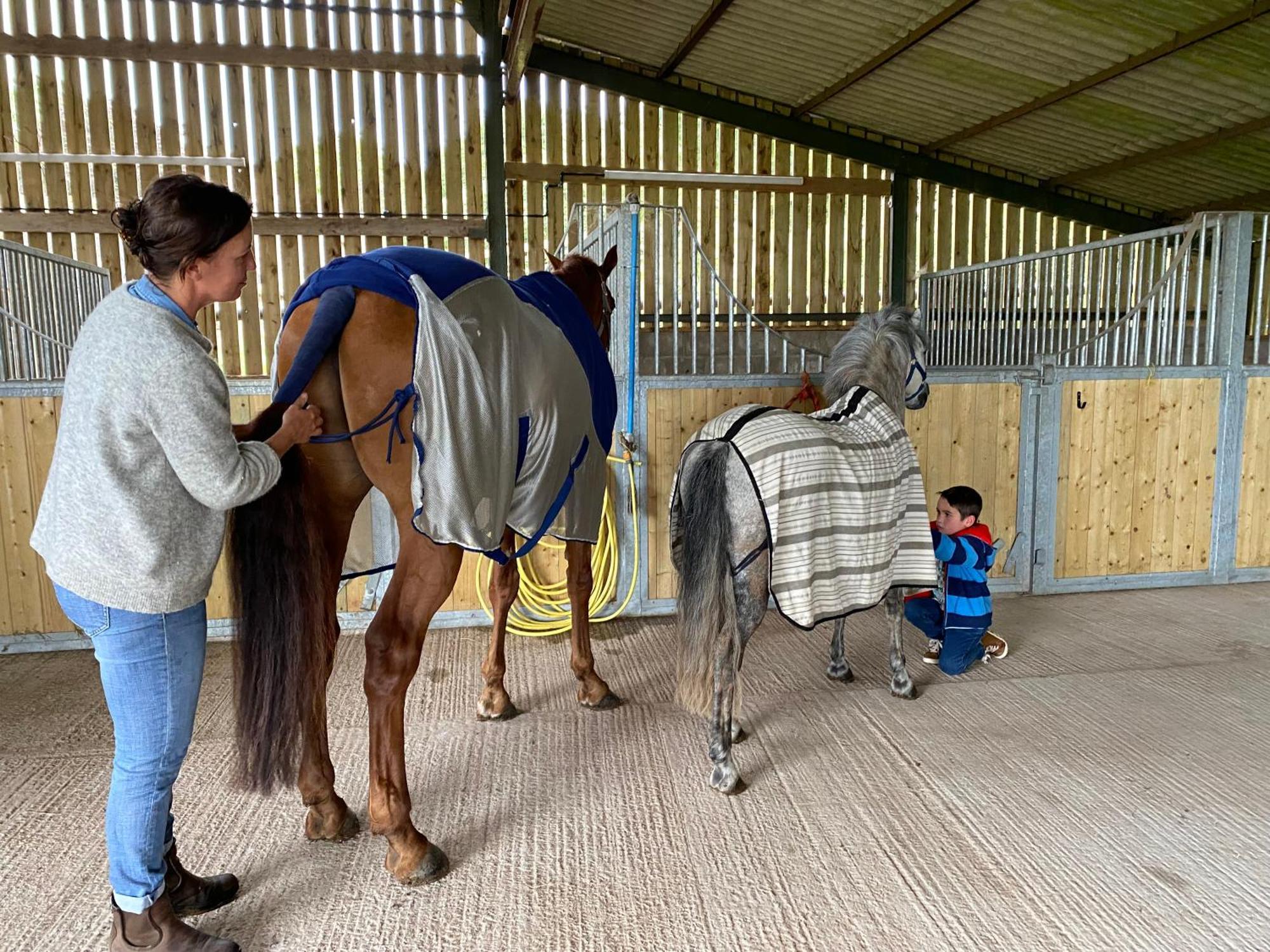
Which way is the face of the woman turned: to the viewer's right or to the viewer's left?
to the viewer's right

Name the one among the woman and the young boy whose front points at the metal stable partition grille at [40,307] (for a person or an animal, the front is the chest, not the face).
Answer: the young boy

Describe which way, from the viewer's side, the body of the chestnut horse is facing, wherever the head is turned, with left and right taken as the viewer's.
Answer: facing away from the viewer and to the right of the viewer

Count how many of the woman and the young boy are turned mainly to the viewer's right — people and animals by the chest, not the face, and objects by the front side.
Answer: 1

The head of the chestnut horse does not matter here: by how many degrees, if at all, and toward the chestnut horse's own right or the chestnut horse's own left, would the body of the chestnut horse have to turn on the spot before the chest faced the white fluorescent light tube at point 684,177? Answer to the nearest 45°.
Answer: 0° — it already faces it

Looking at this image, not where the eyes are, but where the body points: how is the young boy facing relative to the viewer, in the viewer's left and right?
facing to the left of the viewer

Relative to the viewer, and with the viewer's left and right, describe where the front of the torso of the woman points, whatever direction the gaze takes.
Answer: facing to the right of the viewer

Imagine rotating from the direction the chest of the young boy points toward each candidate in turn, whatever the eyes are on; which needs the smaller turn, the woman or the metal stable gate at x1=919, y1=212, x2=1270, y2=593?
the woman

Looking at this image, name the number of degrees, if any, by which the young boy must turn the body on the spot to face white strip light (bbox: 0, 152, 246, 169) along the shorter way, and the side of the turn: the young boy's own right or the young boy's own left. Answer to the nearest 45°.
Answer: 0° — they already face it
